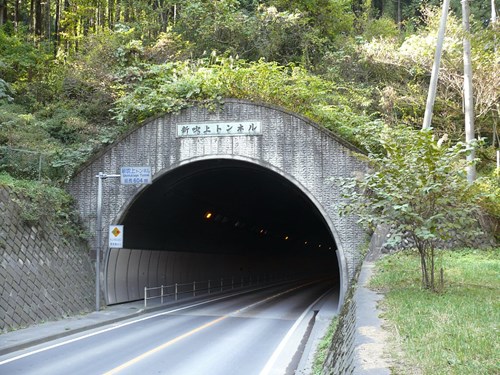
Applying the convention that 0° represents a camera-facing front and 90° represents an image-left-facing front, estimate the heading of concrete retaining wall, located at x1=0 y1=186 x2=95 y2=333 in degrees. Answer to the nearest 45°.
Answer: approximately 315°

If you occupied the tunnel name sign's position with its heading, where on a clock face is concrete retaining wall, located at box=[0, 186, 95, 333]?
The concrete retaining wall is roughly at 2 o'clock from the tunnel name sign.

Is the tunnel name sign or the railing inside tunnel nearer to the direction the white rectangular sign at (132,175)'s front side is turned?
the tunnel name sign

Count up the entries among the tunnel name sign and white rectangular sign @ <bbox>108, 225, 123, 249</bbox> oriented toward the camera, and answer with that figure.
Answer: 2

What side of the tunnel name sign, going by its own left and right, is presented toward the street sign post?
right

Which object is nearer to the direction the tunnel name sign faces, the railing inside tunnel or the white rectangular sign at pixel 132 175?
the white rectangular sign

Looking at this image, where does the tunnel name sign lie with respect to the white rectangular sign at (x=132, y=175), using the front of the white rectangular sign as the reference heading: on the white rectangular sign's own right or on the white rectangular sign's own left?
on the white rectangular sign's own left

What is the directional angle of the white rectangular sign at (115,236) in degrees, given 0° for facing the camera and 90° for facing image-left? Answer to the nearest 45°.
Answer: approximately 0°

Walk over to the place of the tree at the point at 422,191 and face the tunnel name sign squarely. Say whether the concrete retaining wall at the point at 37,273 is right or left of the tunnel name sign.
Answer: left

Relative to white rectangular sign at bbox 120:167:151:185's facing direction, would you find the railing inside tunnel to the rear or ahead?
to the rear
